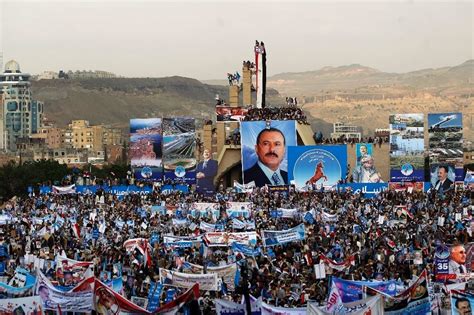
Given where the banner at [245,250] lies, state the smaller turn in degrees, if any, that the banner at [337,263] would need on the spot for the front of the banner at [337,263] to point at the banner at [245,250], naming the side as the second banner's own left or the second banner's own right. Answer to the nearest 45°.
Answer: approximately 135° to the second banner's own right

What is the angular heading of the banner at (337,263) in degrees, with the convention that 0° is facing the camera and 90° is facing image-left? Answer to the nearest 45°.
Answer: approximately 0°

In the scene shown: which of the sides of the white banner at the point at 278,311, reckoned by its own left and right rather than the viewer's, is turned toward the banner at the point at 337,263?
back

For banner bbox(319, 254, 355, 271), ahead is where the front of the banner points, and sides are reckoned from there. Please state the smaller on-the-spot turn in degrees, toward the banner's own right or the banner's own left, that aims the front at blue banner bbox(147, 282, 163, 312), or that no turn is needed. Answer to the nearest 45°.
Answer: approximately 45° to the banner's own right

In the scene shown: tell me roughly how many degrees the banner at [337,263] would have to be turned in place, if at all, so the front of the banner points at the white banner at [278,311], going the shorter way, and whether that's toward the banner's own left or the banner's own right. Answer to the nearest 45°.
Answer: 0° — it already faces it

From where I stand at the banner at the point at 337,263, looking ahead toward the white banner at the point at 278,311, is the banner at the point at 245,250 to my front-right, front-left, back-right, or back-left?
back-right

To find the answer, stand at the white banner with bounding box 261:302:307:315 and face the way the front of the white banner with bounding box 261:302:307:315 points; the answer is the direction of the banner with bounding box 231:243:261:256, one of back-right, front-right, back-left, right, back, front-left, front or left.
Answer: back

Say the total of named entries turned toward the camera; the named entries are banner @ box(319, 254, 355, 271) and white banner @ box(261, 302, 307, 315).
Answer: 2
